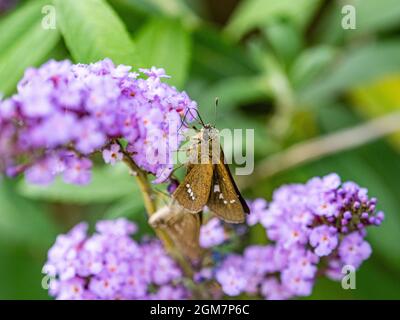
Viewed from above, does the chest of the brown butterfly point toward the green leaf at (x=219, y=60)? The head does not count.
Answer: yes

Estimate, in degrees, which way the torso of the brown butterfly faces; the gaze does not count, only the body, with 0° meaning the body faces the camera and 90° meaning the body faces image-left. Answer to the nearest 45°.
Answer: approximately 180°

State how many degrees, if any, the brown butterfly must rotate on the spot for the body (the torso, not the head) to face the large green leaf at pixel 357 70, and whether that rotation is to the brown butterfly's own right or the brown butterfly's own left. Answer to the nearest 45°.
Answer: approximately 45° to the brown butterfly's own right
